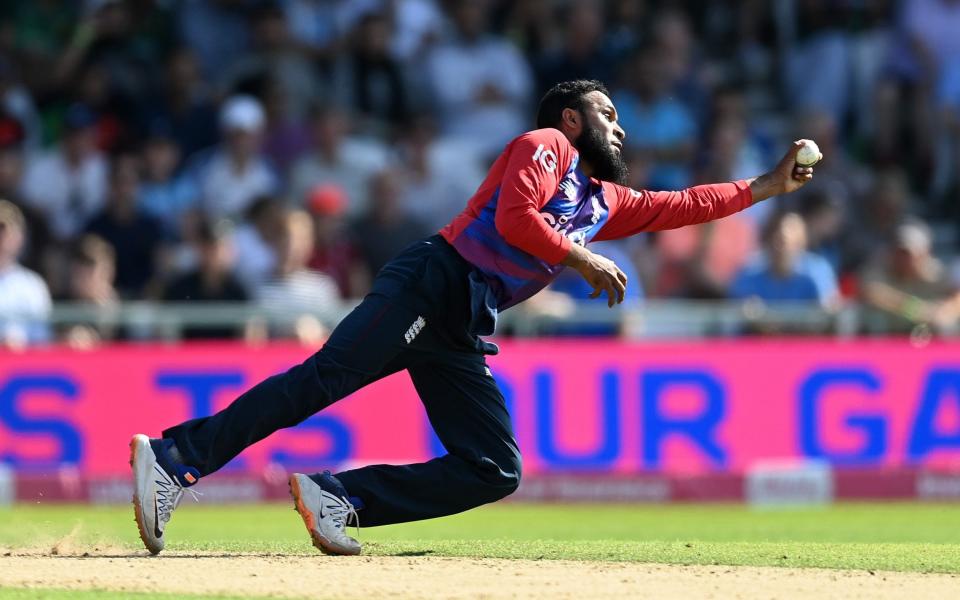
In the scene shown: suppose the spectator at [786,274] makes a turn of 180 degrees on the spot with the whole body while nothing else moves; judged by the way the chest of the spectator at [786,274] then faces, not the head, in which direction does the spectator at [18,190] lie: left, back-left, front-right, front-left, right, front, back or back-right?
left

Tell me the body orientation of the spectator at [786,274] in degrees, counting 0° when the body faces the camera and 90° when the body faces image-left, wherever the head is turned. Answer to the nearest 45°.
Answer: approximately 0°

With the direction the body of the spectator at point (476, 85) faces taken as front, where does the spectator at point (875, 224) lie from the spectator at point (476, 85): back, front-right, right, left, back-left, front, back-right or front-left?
left

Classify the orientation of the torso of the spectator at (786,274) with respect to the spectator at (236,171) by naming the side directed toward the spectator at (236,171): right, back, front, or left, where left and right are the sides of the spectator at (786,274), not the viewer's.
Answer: right

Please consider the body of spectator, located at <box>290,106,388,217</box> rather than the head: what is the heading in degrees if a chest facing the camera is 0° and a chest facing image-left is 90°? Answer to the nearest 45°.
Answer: approximately 0°
